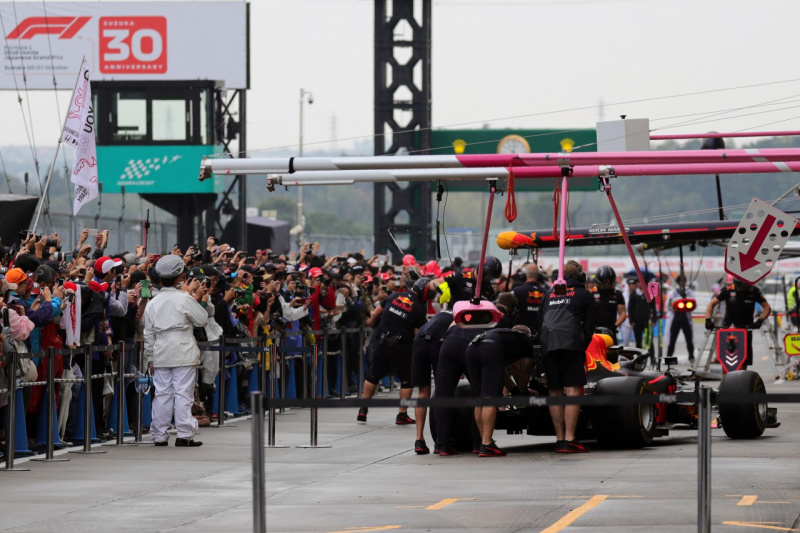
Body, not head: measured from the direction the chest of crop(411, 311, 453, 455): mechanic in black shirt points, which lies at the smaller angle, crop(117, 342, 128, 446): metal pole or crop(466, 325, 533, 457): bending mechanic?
the bending mechanic

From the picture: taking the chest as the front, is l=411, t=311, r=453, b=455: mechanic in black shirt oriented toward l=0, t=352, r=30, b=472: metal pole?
no

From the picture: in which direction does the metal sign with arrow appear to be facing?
toward the camera

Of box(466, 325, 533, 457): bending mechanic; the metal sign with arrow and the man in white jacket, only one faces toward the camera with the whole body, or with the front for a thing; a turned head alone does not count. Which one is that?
the metal sign with arrow

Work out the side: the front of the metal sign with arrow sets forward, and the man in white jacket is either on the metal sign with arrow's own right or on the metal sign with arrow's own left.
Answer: on the metal sign with arrow's own right

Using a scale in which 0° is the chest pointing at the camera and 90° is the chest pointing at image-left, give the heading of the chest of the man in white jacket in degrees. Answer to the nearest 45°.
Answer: approximately 225°

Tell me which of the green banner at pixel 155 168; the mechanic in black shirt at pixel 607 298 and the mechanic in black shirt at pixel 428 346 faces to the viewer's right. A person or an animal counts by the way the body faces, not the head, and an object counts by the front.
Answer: the mechanic in black shirt at pixel 428 346

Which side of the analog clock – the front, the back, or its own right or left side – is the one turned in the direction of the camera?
front

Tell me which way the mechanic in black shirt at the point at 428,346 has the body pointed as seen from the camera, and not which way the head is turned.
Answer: to the viewer's right

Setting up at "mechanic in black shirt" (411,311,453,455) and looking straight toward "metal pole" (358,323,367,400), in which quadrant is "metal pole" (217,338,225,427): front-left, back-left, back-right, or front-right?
front-left

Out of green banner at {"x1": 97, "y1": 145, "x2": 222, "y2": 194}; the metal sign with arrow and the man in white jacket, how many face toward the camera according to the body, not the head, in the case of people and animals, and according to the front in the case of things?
2

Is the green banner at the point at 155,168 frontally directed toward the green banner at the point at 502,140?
no

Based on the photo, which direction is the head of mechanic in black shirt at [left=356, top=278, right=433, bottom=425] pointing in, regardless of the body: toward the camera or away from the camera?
away from the camera

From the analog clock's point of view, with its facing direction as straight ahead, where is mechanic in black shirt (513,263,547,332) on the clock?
The mechanic in black shirt is roughly at 12 o'clock from the analog clock.

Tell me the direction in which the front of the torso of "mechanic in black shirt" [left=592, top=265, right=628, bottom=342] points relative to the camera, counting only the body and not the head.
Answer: toward the camera

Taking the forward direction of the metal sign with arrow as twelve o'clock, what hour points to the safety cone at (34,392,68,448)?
The safety cone is roughly at 2 o'clock from the metal sign with arrow.

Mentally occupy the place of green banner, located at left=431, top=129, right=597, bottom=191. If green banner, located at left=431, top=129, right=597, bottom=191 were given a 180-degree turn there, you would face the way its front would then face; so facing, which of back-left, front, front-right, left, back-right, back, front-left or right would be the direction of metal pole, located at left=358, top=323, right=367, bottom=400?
back

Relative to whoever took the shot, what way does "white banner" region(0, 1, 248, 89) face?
facing the viewer
